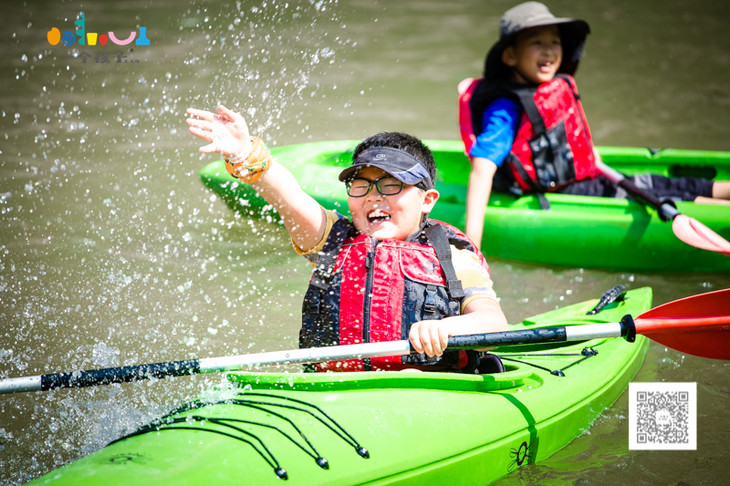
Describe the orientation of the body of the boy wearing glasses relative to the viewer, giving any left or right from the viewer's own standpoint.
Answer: facing the viewer and to the left of the viewer

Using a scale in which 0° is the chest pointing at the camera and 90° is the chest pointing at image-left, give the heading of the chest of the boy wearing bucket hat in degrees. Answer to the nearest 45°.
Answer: approximately 315°

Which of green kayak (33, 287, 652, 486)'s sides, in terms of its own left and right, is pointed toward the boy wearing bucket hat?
back

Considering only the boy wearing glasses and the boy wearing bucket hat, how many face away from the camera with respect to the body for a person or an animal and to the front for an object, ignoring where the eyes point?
0

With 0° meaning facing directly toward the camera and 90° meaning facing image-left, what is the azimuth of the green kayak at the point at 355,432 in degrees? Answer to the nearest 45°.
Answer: approximately 45°

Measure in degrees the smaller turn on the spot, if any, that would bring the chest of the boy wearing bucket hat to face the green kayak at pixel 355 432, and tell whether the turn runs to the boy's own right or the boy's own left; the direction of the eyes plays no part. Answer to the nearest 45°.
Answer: approximately 45° to the boy's own right

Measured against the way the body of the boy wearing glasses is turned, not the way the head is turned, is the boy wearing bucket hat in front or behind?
behind

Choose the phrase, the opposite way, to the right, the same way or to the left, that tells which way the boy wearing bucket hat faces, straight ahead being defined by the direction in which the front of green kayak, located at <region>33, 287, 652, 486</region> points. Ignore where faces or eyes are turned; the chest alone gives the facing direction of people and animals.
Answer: to the left

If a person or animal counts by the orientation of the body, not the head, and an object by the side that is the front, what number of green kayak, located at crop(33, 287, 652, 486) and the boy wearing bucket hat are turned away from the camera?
0

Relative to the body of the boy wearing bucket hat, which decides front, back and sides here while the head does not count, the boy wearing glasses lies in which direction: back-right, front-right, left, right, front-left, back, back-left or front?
front-right

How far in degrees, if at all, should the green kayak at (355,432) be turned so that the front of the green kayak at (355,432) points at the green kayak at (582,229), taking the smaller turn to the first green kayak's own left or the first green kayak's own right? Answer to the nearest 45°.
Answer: approximately 180°
